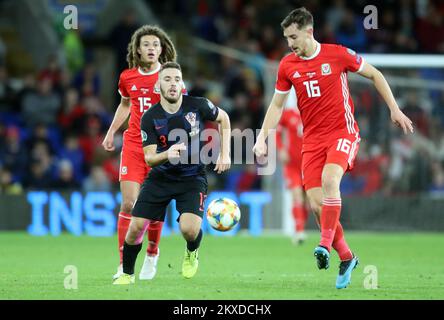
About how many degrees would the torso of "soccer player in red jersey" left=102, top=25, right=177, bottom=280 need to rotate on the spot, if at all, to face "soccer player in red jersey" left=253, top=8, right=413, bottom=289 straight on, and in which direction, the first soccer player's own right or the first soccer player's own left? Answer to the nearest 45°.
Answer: approximately 45° to the first soccer player's own left

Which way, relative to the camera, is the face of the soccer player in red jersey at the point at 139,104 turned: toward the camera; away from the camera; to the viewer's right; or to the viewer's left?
toward the camera

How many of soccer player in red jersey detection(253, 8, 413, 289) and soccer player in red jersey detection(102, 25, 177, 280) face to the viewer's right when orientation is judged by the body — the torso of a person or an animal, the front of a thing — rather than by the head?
0

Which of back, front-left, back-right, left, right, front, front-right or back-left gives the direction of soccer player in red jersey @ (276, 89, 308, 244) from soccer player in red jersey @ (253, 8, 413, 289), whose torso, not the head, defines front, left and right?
back-right

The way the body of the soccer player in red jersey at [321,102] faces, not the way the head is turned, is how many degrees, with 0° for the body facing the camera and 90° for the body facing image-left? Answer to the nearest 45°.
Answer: approximately 45°

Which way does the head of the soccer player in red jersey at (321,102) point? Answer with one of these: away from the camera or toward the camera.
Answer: toward the camera

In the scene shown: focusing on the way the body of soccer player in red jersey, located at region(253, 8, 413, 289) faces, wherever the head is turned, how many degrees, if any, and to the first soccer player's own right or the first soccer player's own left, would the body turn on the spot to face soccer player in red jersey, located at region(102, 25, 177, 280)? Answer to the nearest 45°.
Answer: approximately 45° to the first soccer player's own right

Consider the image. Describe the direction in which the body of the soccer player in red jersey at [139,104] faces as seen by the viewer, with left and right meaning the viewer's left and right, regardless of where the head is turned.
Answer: facing the viewer

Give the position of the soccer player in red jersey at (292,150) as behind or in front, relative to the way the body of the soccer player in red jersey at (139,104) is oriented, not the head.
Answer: behind
